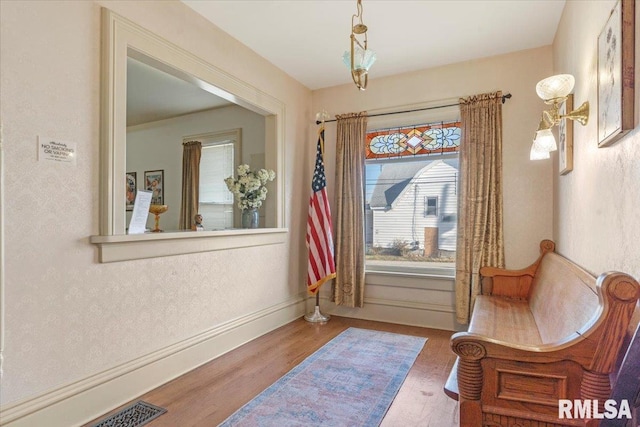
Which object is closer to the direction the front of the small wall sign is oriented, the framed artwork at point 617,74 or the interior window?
the framed artwork

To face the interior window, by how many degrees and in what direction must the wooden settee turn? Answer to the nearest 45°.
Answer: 0° — it already faces it

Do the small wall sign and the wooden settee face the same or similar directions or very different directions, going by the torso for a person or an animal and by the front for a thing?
very different directions

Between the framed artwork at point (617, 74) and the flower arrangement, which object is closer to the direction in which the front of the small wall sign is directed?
the framed artwork

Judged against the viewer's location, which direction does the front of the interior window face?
facing the viewer and to the right of the viewer

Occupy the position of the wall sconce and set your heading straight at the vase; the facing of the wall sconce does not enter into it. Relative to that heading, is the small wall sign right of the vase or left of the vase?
left

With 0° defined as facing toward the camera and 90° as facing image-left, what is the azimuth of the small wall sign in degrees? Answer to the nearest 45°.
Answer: approximately 315°

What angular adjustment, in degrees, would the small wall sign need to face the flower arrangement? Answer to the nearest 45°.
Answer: approximately 90° to its left

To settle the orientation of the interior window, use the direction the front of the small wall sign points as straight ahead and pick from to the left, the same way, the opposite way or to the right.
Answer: the same way

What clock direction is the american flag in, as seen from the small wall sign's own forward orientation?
The american flag is roughly at 10 o'clock from the small wall sign.

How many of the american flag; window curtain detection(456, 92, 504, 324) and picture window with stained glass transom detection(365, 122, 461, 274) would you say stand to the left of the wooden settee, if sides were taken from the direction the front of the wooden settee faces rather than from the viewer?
0

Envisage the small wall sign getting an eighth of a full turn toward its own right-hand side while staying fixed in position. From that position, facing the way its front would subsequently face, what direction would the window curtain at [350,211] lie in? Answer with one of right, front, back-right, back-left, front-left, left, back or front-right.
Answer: left

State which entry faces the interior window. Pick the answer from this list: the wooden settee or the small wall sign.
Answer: the wooden settee

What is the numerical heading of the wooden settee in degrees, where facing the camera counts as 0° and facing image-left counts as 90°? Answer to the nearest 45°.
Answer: approximately 90°

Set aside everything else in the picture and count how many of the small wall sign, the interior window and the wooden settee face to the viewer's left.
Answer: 1
